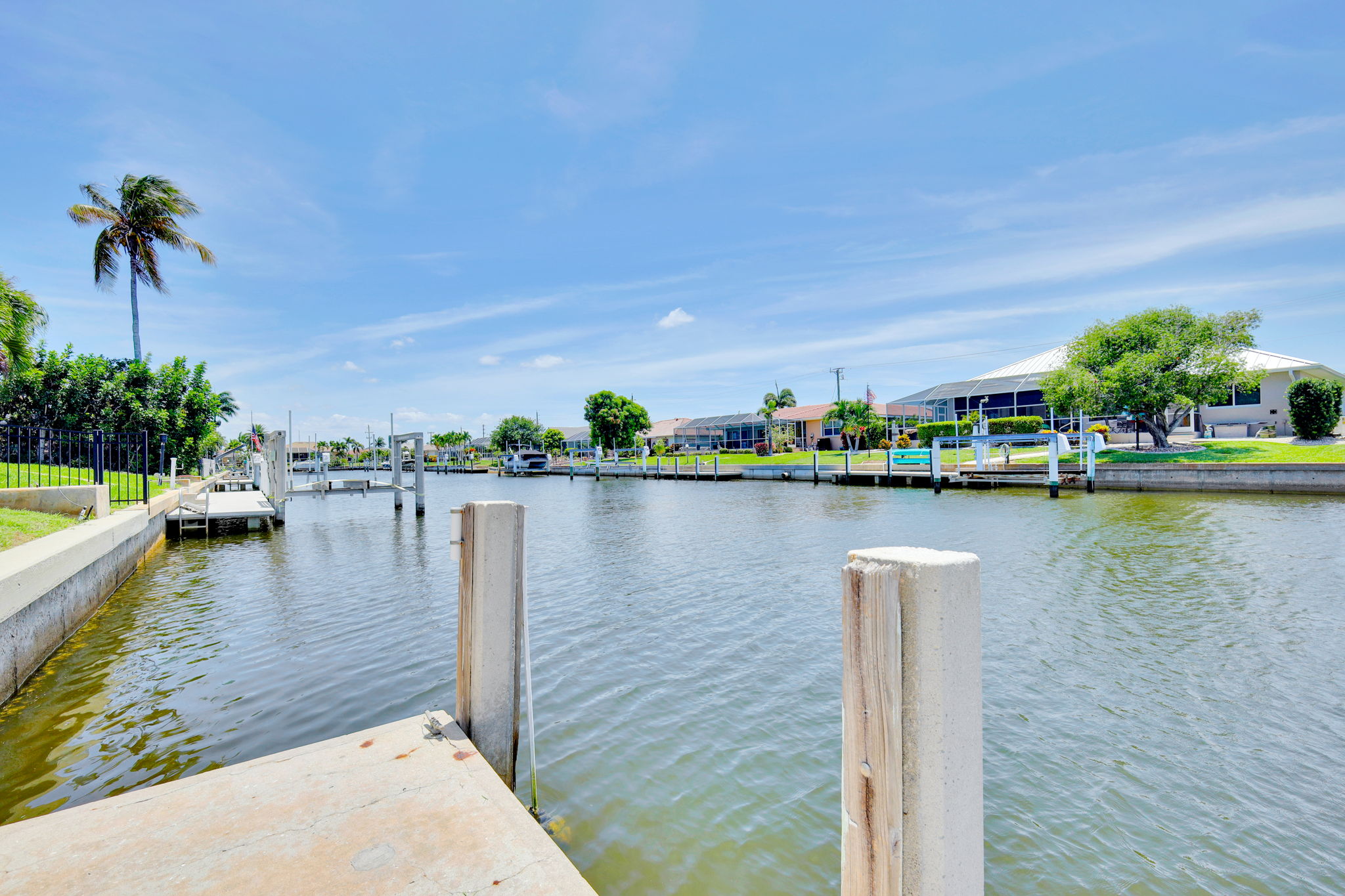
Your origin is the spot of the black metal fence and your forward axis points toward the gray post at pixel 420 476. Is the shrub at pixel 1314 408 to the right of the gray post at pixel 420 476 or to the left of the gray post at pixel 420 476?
right

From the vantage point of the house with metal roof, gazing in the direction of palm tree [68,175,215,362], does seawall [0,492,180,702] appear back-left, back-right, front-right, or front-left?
front-left

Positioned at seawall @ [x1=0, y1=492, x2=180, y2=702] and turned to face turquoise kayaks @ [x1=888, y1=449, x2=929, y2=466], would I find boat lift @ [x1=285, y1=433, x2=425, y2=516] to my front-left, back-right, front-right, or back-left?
front-left
